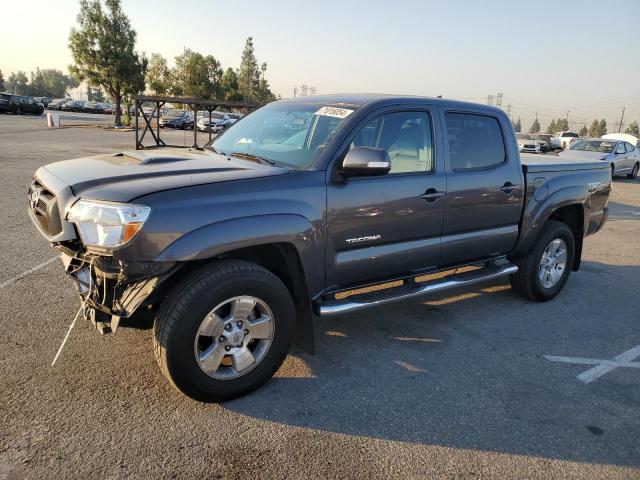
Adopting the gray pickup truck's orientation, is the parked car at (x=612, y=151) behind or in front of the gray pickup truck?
behind

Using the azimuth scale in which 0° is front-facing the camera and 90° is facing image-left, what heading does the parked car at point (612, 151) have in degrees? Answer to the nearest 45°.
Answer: approximately 45°

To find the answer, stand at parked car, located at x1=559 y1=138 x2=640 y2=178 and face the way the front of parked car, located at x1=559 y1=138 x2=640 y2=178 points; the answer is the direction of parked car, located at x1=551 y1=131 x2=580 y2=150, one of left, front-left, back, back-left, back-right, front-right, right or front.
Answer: back-right

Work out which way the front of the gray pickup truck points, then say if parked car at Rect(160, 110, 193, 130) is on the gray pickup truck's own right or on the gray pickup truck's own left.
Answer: on the gray pickup truck's own right

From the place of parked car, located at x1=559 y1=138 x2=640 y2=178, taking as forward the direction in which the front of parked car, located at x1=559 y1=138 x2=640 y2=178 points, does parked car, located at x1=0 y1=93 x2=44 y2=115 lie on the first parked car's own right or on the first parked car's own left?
on the first parked car's own right

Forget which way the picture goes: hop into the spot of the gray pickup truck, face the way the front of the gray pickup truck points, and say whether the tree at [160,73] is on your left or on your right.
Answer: on your right
